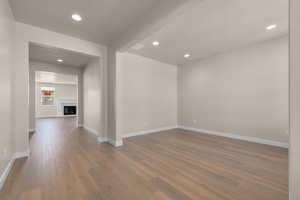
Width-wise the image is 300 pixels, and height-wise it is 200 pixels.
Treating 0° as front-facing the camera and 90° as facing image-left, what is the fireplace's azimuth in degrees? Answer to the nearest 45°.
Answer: approximately 0°

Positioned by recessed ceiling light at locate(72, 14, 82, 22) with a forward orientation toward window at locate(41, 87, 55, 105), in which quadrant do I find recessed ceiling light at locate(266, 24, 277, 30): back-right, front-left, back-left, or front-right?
back-right

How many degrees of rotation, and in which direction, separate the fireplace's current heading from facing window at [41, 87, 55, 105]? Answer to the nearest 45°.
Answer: approximately 90° to its right

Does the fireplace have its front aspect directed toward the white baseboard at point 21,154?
yes

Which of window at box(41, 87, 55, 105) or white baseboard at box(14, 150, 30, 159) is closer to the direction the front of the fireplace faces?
the white baseboard

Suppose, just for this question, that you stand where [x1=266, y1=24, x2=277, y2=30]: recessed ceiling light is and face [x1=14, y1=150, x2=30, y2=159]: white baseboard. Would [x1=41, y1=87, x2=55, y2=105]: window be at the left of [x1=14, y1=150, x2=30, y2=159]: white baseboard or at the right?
right
